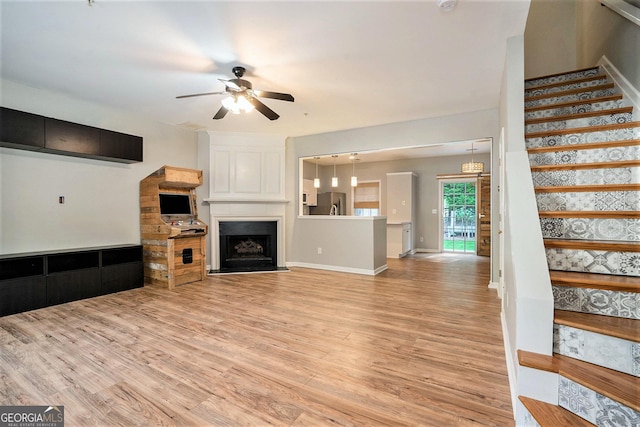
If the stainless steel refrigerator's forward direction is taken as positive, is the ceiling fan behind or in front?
in front

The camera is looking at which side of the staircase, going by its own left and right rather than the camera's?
front

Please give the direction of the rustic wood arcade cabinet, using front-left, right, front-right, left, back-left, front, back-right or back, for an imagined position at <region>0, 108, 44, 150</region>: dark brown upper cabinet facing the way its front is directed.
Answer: front-left

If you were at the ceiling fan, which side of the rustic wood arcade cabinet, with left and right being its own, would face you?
front

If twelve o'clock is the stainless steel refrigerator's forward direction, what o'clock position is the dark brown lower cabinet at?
The dark brown lower cabinet is roughly at 1 o'clock from the stainless steel refrigerator.

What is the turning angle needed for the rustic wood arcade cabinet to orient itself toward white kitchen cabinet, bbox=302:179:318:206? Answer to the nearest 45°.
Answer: approximately 90° to its left

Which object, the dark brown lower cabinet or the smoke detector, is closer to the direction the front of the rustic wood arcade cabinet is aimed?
the smoke detector

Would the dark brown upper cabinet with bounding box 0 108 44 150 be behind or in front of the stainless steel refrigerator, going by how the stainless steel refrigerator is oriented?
in front

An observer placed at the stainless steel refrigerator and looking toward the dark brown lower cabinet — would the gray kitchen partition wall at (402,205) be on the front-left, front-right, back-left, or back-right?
back-left

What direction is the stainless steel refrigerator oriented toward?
toward the camera

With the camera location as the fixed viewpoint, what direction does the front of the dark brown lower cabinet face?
facing the viewer and to the right of the viewer

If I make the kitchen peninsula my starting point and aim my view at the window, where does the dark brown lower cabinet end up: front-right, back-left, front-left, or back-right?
back-left

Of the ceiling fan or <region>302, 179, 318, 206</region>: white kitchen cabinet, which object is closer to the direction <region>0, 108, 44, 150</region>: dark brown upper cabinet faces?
the ceiling fan
